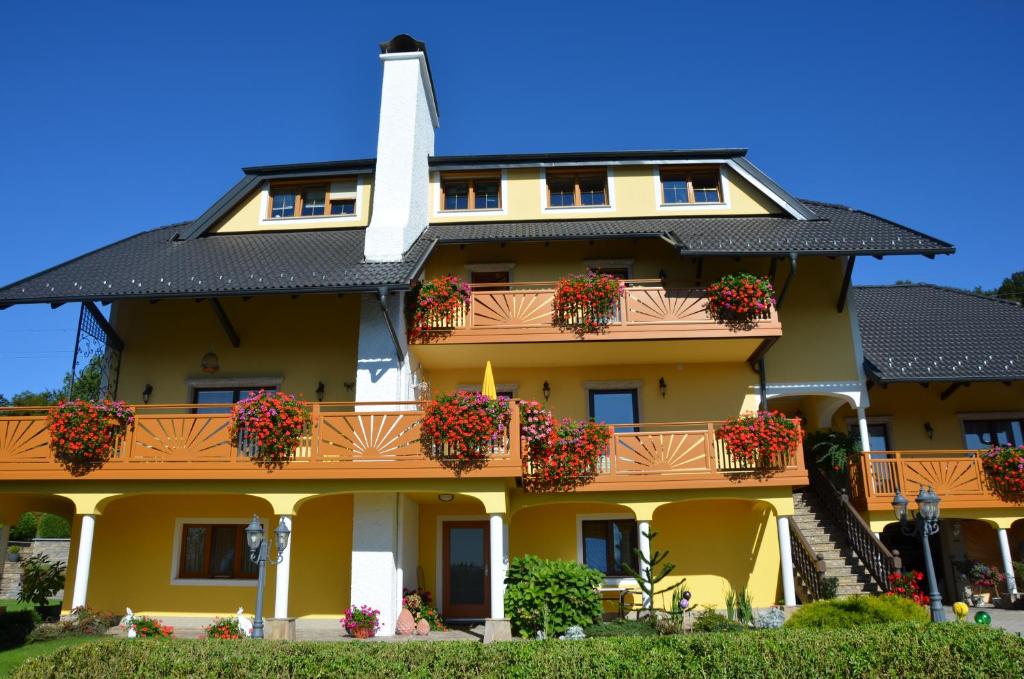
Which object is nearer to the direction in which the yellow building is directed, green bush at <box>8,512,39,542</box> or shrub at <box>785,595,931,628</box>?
the shrub

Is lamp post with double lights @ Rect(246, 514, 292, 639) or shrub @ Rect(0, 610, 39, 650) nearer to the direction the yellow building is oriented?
the lamp post with double lights

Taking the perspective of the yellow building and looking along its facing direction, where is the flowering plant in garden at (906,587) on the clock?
The flowering plant in garden is roughly at 9 o'clock from the yellow building.

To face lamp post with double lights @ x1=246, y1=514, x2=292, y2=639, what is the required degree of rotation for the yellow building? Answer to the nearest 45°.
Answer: approximately 45° to its right

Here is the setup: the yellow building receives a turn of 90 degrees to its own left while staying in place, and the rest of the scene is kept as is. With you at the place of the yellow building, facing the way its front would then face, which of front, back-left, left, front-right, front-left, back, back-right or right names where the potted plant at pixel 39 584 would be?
back

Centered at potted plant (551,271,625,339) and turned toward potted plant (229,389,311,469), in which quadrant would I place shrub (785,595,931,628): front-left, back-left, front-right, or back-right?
back-left

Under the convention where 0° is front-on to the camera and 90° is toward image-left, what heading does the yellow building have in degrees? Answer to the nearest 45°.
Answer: approximately 0°

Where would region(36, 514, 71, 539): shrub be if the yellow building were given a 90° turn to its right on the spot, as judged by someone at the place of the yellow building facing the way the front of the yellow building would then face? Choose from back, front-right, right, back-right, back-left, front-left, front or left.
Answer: front-right

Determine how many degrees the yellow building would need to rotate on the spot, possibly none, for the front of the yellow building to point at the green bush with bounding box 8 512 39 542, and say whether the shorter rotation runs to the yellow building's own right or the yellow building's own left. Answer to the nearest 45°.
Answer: approximately 135° to the yellow building's own right
